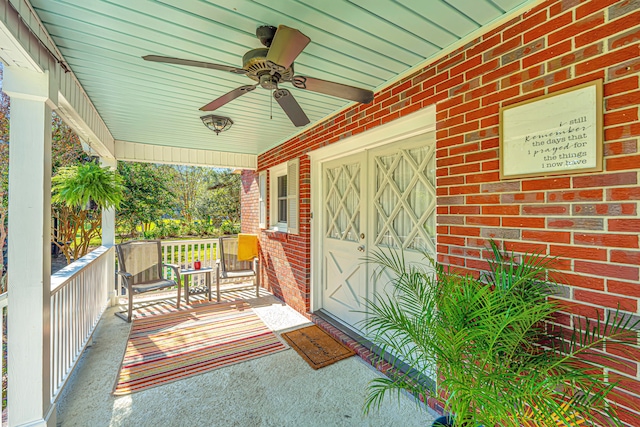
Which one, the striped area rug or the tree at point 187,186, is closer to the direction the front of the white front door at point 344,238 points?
the striped area rug

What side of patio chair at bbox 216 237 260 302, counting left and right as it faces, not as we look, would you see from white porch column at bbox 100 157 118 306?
right

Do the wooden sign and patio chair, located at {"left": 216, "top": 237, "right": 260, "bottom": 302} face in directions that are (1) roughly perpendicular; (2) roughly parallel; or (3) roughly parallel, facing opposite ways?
roughly perpendicular

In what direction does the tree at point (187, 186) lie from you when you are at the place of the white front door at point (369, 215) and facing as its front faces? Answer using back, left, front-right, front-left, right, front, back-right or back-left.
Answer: right

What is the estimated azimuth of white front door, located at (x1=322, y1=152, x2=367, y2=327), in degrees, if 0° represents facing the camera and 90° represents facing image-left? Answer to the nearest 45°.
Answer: approximately 45°

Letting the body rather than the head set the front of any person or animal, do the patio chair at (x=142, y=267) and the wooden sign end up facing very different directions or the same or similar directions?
very different directions

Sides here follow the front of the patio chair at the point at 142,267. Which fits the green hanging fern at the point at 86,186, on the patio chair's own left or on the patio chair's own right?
on the patio chair's own right

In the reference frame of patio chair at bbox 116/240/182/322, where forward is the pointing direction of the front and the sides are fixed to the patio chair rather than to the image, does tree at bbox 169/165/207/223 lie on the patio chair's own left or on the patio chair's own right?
on the patio chair's own left

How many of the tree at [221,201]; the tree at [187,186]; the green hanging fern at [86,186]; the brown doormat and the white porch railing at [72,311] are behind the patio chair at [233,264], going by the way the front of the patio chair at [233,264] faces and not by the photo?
2

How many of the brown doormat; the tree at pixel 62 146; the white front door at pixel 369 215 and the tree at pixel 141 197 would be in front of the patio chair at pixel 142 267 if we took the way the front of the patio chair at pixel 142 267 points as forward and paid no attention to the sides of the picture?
2

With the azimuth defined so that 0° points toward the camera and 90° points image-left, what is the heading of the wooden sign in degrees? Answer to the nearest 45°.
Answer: approximately 45°

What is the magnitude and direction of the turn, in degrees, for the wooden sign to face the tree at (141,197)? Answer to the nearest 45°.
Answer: approximately 45° to its right
